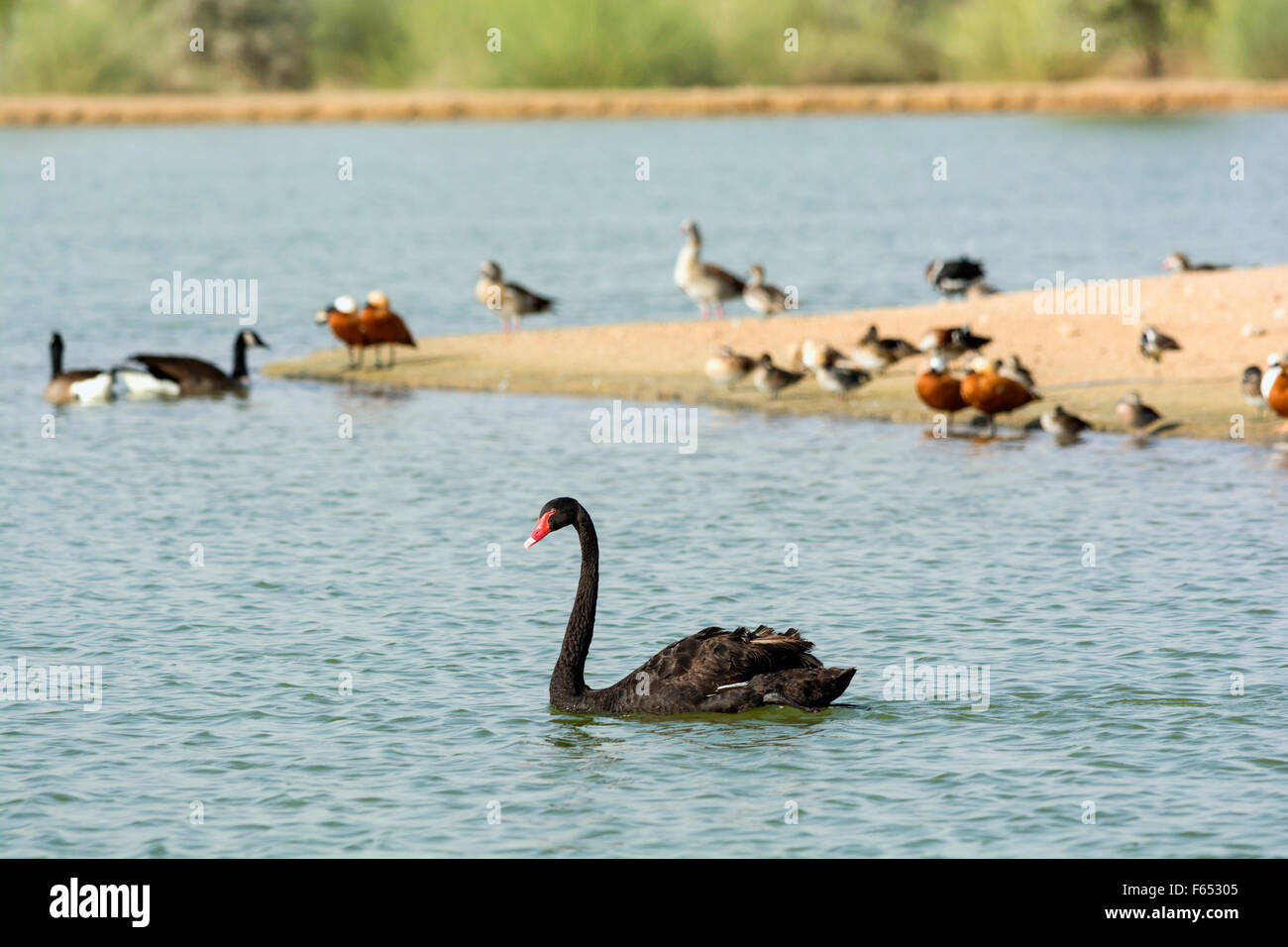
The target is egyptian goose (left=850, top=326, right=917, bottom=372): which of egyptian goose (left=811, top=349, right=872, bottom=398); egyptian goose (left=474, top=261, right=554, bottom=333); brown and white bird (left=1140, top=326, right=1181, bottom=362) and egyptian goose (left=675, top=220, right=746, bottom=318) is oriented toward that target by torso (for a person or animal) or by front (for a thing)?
the brown and white bird

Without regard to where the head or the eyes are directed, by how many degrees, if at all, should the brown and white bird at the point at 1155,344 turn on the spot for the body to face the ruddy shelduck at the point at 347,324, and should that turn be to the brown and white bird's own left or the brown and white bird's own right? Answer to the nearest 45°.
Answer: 0° — it already faces it

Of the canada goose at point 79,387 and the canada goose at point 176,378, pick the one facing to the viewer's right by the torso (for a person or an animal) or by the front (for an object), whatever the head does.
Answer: the canada goose at point 176,378

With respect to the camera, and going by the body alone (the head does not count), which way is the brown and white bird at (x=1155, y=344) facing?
to the viewer's left

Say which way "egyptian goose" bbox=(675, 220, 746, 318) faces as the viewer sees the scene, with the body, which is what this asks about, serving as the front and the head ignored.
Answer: to the viewer's left

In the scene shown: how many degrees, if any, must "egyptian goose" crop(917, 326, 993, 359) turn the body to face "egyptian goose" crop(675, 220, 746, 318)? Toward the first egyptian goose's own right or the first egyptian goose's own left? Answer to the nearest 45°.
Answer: approximately 45° to the first egyptian goose's own right

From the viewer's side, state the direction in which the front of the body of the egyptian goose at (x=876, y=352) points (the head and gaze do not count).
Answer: to the viewer's left

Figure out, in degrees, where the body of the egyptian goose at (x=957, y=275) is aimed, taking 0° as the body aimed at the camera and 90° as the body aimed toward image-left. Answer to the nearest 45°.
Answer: approximately 90°

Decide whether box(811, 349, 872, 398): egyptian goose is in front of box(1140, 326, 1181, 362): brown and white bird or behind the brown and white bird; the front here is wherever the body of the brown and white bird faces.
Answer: in front

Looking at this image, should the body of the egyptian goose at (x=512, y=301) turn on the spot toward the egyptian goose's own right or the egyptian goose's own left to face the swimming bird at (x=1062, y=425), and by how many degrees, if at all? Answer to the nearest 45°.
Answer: approximately 135° to the egyptian goose's own left

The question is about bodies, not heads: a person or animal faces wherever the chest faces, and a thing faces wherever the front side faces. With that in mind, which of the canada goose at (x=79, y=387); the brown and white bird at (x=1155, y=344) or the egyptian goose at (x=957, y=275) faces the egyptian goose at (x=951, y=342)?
the brown and white bird

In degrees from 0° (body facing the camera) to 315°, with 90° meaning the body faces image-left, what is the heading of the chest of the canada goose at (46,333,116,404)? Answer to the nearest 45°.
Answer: approximately 90°

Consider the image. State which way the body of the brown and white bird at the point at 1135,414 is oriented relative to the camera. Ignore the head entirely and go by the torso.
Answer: to the viewer's left

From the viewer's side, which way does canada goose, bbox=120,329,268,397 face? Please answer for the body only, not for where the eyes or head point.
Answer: to the viewer's right

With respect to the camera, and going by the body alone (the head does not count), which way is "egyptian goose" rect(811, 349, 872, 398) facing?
to the viewer's left
